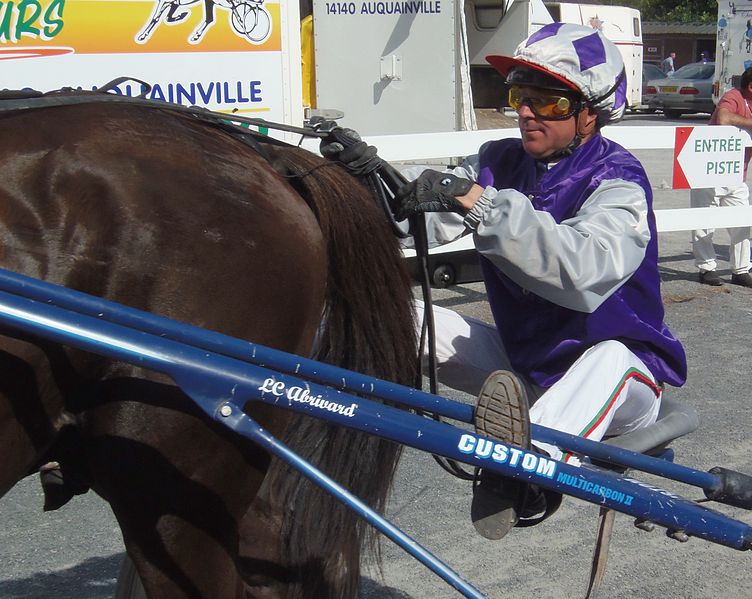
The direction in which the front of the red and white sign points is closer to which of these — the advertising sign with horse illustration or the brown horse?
the brown horse

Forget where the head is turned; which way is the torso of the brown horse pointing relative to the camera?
to the viewer's left

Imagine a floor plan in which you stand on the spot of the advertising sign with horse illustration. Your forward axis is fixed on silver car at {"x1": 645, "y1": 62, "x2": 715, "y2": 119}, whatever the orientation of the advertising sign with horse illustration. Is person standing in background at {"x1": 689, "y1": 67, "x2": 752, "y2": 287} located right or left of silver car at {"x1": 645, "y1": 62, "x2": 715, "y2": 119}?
right

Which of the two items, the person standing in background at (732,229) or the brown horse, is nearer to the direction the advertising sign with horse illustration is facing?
the brown horse

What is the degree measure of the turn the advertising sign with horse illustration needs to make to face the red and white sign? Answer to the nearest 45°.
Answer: approximately 90° to its left

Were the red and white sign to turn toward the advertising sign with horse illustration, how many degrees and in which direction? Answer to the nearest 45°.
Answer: approximately 45° to its right

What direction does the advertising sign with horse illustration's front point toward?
toward the camera

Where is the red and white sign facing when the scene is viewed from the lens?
facing the viewer

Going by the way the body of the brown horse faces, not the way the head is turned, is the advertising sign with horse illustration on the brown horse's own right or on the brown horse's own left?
on the brown horse's own right

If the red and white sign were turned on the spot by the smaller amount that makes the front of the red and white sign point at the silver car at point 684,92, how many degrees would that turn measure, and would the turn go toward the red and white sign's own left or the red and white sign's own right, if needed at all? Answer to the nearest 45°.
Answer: approximately 180°

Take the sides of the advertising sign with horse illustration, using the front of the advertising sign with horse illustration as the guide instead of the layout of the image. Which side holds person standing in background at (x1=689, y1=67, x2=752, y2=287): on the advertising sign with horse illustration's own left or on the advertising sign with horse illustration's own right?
on the advertising sign with horse illustration's own left

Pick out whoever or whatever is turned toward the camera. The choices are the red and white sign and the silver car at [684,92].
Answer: the red and white sign

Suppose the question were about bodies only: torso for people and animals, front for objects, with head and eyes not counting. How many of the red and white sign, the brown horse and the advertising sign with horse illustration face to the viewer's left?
1

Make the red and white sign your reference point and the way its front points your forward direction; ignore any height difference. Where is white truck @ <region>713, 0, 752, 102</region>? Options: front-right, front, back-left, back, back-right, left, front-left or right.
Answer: back
